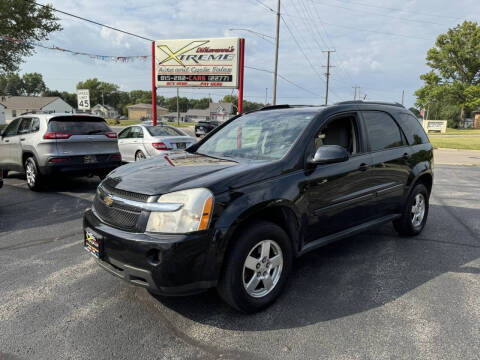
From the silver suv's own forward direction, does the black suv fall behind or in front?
behind

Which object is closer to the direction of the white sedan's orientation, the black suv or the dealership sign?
the dealership sign

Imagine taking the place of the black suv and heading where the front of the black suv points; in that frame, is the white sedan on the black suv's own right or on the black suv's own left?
on the black suv's own right

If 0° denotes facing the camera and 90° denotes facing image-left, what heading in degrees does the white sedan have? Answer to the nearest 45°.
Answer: approximately 135°

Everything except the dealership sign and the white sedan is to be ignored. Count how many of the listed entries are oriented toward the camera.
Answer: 1

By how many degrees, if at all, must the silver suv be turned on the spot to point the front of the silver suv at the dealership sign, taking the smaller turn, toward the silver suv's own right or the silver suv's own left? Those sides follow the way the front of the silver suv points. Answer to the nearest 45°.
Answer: approximately 90° to the silver suv's own right

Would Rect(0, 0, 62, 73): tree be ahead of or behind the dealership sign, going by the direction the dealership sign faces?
behind

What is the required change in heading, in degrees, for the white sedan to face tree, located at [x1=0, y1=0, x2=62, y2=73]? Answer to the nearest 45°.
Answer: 0° — it already faces it

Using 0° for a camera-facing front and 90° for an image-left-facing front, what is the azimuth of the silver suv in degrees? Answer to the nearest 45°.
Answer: approximately 135°
